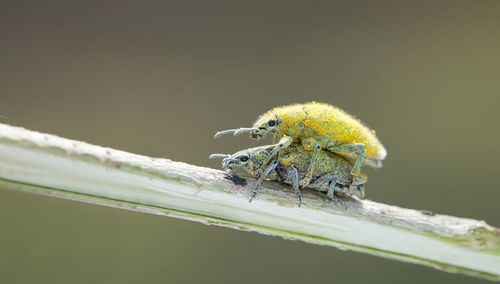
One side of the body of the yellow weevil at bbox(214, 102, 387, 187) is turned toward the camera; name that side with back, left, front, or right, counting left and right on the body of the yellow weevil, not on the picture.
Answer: left

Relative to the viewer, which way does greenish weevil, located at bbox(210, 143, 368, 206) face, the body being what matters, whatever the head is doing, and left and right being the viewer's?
facing to the left of the viewer
